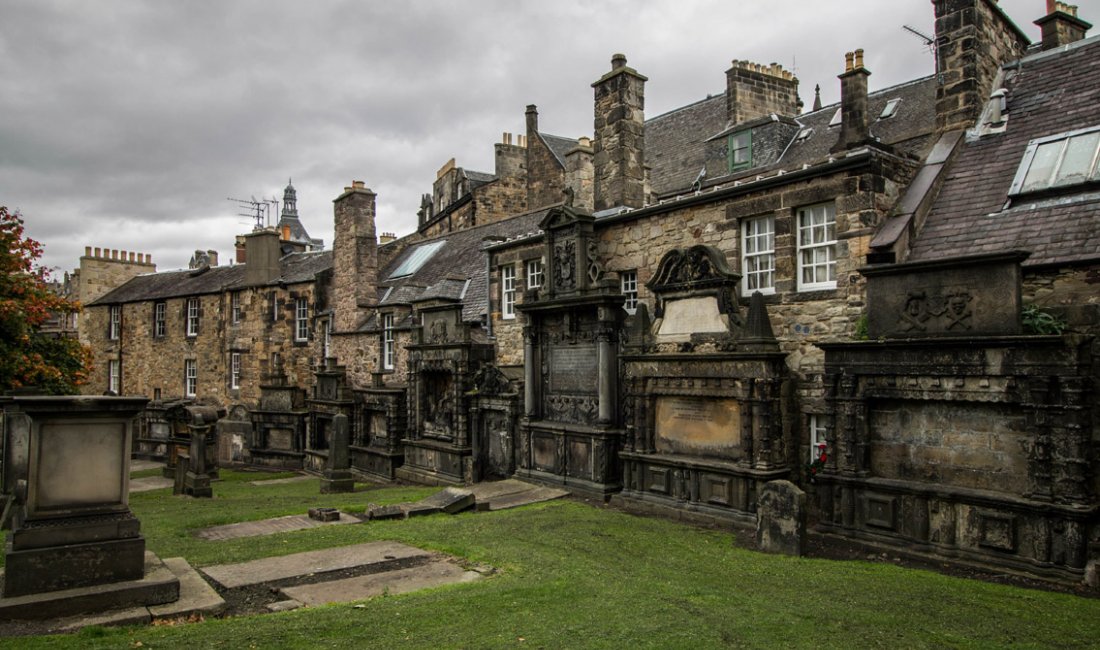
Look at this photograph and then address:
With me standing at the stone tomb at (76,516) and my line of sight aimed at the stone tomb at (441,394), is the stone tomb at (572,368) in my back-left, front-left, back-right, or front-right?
front-right

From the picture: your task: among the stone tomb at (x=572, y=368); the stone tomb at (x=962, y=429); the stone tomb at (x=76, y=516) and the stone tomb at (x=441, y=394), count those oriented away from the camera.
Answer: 0

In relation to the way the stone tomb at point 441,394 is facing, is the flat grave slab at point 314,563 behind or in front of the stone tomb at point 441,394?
in front

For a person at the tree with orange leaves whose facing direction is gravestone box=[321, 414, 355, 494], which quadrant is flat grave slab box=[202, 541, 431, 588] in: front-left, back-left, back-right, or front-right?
front-right

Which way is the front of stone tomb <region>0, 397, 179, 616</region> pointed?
toward the camera

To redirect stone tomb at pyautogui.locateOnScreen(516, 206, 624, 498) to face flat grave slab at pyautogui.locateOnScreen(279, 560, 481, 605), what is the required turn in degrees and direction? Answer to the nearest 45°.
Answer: approximately 45° to its left

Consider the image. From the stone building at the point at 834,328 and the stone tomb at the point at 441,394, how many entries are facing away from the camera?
0

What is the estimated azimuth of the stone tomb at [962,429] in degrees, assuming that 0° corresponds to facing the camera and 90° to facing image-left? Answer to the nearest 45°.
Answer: approximately 45°

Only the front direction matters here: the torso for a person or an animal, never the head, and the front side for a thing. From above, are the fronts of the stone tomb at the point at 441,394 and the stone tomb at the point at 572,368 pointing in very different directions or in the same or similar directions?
same or similar directions

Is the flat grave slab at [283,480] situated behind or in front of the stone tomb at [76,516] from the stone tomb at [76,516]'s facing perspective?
behind

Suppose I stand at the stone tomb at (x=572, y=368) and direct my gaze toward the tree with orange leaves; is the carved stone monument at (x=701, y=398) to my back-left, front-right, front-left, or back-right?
back-left

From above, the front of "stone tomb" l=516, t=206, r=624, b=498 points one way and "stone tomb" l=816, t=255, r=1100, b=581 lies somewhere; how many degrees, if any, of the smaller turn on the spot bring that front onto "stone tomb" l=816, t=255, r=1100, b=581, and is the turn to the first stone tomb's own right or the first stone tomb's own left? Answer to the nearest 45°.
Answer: approximately 90° to the first stone tomb's own left

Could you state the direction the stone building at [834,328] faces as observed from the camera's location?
facing the viewer and to the left of the viewer

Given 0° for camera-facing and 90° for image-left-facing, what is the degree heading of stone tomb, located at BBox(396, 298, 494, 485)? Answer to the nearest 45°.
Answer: approximately 45°

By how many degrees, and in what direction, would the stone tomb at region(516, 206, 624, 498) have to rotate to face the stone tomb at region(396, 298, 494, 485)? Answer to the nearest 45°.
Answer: approximately 90° to its right

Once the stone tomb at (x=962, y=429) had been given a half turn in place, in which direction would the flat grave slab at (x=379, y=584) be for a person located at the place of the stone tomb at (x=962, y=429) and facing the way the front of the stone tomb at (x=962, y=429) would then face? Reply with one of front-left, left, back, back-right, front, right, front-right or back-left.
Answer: back
